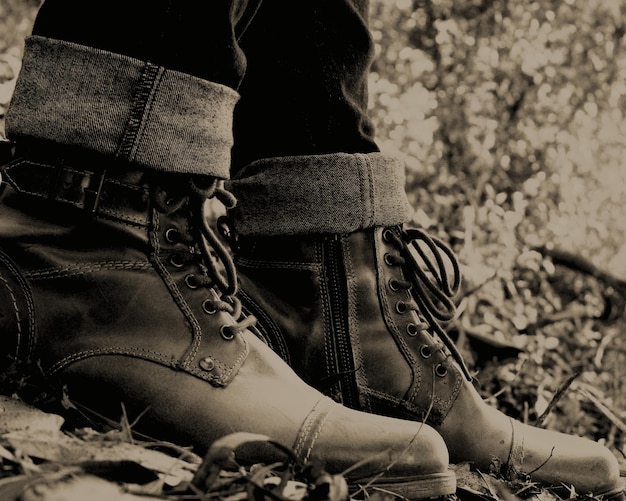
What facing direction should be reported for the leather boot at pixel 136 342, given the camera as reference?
facing to the right of the viewer
